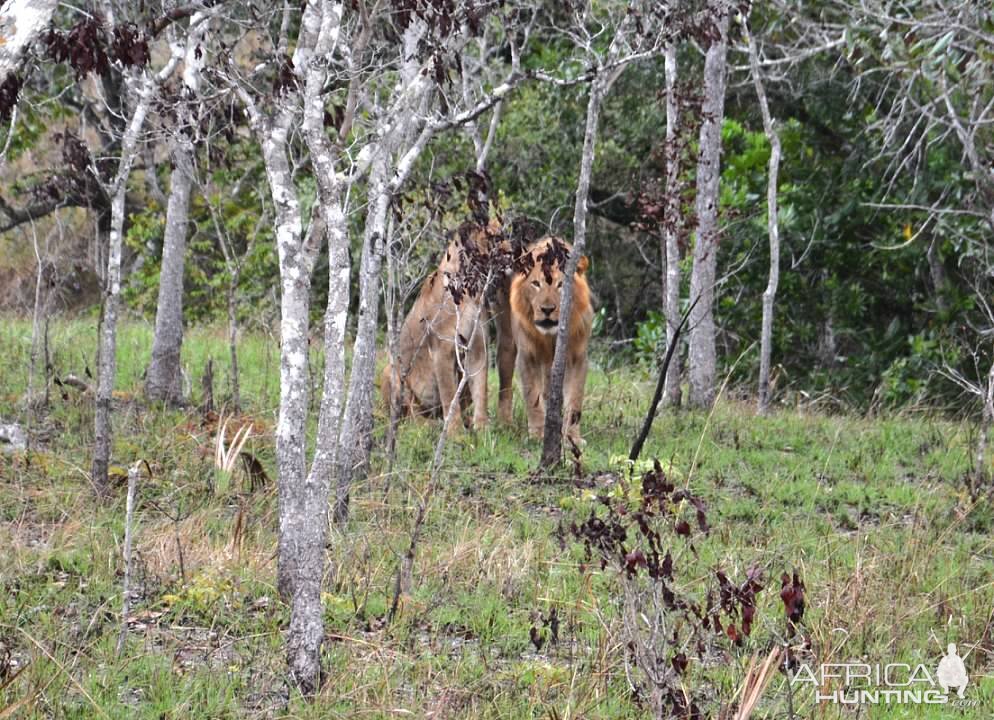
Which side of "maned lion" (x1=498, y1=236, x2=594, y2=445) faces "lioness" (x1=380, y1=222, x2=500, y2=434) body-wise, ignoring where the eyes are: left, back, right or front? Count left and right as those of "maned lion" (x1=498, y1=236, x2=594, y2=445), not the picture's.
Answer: right

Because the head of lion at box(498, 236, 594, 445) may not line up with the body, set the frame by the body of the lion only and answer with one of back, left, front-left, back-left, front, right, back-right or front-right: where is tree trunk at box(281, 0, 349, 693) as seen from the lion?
front

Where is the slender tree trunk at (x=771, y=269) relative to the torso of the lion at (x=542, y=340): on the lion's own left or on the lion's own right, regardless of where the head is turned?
on the lion's own left

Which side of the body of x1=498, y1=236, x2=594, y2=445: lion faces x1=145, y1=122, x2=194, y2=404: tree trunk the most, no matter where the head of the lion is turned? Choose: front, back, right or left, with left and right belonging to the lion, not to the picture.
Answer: right

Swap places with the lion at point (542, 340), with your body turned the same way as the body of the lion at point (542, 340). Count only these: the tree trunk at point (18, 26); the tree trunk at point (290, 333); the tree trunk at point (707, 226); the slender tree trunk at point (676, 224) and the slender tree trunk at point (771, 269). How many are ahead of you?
2

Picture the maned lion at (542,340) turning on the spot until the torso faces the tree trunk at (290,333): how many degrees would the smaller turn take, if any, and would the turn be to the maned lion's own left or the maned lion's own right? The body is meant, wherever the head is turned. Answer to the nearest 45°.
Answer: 0° — it already faces it

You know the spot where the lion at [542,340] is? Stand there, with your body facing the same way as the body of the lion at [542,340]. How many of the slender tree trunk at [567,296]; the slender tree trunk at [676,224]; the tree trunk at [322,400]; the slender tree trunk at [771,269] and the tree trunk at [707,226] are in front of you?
2

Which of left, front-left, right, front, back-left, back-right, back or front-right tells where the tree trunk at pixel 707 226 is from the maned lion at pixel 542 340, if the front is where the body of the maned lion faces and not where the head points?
back-left

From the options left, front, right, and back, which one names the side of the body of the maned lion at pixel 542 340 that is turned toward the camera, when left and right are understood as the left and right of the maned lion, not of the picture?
front

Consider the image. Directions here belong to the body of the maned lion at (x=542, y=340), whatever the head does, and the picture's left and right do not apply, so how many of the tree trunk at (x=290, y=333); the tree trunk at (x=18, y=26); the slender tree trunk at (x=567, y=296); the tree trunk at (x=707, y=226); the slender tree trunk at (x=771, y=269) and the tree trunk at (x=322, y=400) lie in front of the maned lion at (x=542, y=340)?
4

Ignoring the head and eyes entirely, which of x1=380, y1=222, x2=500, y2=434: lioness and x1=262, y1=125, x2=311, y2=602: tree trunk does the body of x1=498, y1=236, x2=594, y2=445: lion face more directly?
the tree trunk
